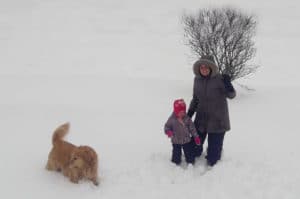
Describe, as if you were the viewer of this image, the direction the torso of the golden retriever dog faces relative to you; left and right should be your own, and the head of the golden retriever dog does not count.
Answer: facing the viewer and to the right of the viewer

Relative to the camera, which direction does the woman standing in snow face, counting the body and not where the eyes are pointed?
toward the camera

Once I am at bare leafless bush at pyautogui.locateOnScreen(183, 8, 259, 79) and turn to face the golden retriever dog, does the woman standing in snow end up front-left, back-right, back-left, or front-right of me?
front-left

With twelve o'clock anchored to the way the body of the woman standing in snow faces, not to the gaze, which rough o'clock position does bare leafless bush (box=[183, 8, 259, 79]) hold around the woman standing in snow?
The bare leafless bush is roughly at 6 o'clock from the woman standing in snow.

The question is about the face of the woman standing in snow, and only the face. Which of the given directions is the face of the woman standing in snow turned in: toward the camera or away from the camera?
toward the camera

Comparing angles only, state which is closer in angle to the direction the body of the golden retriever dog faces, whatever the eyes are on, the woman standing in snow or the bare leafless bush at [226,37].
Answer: the woman standing in snow

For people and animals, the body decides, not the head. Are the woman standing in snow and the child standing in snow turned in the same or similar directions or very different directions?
same or similar directions

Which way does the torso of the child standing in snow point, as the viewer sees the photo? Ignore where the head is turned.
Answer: toward the camera

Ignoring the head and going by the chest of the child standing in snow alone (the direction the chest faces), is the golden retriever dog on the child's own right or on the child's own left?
on the child's own right

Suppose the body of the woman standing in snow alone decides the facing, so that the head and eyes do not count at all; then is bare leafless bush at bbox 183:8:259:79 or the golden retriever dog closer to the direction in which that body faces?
the golden retriever dog

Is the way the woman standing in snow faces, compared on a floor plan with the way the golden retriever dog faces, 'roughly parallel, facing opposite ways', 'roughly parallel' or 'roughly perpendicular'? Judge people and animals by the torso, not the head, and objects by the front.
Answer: roughly perpendicular

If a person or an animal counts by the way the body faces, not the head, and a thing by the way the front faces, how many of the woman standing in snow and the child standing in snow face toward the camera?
2

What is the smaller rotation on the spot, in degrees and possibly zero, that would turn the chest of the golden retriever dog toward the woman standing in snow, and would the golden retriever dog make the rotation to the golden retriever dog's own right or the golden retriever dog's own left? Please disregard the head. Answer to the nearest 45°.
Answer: approximately 45° to the golden retriever dog's own left
